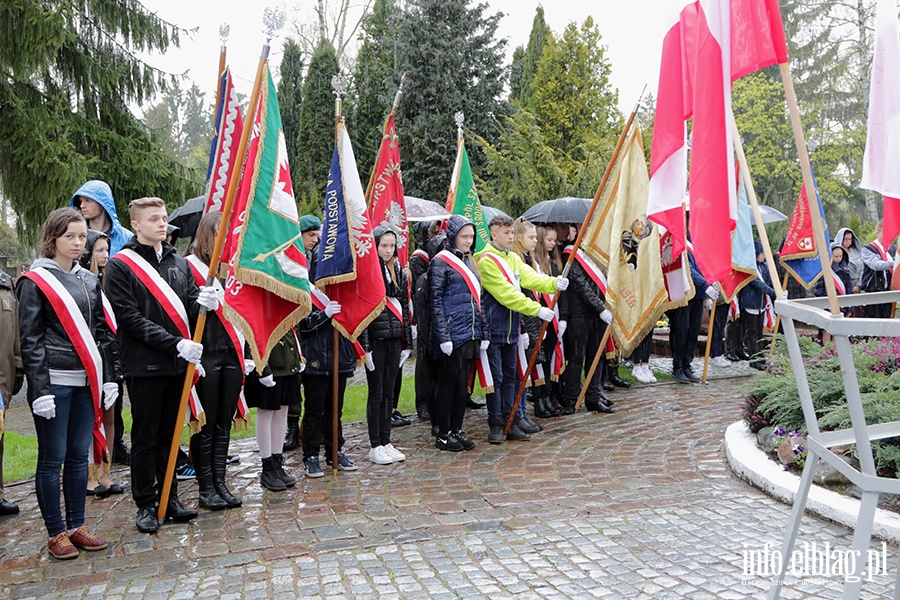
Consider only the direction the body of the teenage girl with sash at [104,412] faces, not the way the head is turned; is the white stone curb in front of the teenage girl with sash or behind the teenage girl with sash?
in front

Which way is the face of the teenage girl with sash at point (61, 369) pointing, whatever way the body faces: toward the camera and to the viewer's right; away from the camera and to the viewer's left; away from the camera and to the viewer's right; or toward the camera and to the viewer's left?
toward the camera and to the viewer's right

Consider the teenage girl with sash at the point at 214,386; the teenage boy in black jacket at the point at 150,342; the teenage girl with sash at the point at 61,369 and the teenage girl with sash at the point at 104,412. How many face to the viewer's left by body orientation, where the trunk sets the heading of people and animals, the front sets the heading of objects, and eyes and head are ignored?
0

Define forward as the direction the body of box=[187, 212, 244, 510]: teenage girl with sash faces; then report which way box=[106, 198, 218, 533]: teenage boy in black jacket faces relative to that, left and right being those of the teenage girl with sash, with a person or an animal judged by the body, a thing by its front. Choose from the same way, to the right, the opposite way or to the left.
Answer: the same way

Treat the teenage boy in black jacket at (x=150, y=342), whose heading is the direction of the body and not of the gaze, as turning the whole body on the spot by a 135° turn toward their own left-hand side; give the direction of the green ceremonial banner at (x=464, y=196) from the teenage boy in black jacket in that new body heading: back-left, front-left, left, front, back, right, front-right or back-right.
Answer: front-right

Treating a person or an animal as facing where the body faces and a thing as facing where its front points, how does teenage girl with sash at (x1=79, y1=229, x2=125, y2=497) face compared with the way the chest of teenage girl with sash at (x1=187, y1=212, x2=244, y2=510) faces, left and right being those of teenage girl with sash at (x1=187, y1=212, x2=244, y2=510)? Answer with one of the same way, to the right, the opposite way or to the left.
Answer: the same way

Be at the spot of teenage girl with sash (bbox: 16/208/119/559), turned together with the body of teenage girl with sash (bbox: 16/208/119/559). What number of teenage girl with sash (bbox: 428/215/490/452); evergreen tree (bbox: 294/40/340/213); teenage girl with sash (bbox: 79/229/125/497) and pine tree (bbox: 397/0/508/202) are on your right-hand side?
0

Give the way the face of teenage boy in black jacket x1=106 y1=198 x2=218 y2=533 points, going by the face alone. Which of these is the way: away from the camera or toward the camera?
toward the camera

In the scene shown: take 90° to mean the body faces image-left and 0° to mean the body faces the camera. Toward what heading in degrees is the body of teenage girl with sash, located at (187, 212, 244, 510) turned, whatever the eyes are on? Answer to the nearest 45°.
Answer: approximately 315°

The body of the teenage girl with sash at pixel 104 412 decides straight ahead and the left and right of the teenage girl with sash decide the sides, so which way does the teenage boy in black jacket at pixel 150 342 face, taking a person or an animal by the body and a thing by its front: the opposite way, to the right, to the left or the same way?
the same way

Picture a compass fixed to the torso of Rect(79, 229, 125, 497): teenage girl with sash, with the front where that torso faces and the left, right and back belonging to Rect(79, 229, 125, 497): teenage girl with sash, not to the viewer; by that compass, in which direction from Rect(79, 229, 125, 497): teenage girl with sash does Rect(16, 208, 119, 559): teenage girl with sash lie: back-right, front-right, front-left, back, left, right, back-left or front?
front-right

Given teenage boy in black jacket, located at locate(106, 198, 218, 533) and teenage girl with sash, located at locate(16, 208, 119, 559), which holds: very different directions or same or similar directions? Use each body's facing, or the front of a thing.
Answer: same or similar directions

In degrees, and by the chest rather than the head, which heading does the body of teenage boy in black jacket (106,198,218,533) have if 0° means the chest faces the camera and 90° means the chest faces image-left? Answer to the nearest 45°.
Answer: approximately 315°

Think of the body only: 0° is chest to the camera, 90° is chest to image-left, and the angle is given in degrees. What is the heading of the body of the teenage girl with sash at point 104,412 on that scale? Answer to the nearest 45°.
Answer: approximately 315°

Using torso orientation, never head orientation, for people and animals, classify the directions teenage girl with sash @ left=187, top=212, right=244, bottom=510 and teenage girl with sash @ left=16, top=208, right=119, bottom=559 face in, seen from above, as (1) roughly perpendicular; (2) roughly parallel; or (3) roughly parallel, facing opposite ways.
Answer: roughly parallel

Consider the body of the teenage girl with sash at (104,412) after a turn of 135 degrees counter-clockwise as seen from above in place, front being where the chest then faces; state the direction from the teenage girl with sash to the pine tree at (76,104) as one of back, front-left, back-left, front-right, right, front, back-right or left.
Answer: front

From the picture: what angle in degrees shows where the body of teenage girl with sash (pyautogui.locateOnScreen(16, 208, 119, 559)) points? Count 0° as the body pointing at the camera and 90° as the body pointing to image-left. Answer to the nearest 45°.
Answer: approximately 315°

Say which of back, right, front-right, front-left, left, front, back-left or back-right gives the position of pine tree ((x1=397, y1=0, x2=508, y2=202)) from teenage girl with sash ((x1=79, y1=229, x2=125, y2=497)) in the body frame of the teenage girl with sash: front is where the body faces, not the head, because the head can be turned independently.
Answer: left

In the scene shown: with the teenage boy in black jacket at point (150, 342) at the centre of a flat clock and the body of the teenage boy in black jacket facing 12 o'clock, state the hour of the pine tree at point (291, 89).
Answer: The pine tree is roughly at 8 o'clock from the teenage boy in black jacket.
